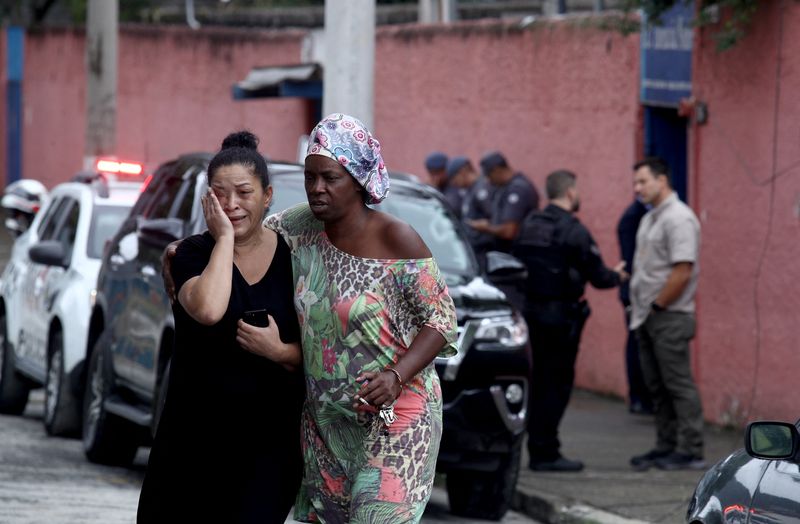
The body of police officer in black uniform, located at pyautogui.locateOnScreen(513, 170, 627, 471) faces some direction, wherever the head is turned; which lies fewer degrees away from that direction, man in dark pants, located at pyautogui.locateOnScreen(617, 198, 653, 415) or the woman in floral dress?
the man in dark pants

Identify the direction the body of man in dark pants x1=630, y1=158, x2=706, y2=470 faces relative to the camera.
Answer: to the viewer's left

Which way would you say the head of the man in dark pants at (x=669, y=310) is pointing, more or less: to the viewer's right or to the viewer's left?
to the viewer's left

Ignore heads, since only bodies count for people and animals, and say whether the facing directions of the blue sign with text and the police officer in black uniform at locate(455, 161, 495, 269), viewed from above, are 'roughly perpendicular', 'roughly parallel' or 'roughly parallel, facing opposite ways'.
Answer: roughly perpendicular

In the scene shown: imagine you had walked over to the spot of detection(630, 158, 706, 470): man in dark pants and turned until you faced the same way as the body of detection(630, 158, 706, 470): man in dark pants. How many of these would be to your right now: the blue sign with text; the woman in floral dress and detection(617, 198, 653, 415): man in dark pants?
2

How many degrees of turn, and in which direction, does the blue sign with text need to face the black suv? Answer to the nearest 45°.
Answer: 0° — it already faces it

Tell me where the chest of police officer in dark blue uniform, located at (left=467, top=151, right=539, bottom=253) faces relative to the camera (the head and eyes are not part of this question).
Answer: to the viewer's left

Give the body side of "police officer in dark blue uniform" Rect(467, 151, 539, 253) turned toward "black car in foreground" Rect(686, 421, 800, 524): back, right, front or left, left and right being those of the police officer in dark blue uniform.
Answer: left

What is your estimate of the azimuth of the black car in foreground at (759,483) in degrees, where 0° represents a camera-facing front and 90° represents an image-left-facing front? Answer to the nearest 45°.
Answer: approximately 135°

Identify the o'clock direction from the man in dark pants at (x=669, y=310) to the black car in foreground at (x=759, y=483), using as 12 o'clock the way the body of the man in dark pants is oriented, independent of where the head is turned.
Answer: The black car in foreground is roughly at 9 o'clock from the man in dark pants.
